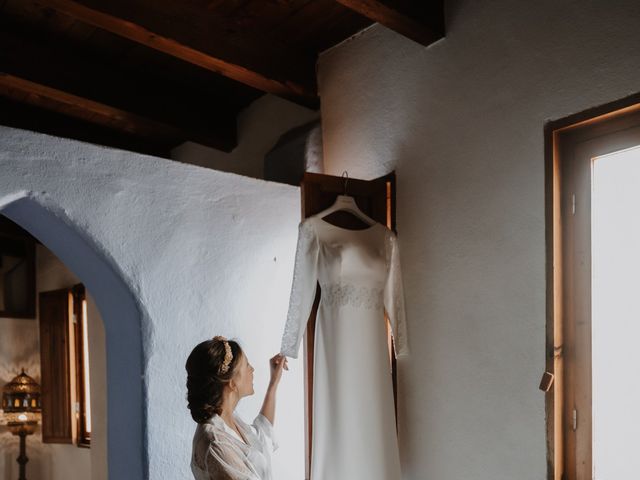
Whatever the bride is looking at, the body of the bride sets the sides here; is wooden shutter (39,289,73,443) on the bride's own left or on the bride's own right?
on the bride's own left

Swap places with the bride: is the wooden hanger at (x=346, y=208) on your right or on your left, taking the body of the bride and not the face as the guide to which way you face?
on your left

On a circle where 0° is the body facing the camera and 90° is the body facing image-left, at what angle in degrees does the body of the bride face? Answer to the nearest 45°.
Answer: approximately 270°

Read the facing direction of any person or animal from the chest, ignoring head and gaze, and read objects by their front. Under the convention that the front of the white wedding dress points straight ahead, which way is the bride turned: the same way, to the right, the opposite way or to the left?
to the left

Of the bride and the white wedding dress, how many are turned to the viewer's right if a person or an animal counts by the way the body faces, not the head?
1

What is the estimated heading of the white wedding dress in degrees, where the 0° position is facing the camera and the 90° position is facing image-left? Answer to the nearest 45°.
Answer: approximately 0°

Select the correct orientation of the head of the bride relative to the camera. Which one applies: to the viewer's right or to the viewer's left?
to the viewer's right
